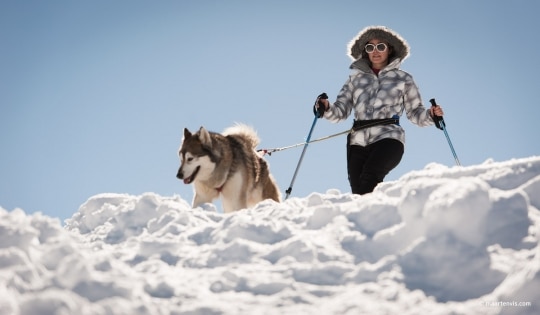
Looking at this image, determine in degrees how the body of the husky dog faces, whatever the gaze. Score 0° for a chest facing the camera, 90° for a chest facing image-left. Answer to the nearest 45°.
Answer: approximately 45°

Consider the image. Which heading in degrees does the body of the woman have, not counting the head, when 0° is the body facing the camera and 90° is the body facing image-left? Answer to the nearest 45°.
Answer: approximately 0°

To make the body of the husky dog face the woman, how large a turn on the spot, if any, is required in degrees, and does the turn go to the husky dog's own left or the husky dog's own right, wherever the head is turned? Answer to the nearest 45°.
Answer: approximately 135° to the husky dog's own left

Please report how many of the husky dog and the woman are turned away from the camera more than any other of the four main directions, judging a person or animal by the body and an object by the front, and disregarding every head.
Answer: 0

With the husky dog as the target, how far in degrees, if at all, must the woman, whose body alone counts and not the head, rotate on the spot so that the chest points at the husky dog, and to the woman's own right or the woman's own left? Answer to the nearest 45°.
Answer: approximately 90° to the woman's own right
